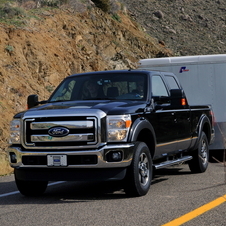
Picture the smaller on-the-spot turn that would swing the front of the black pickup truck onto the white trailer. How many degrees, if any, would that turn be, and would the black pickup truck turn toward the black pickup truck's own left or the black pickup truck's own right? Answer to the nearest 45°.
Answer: approximately 180°
